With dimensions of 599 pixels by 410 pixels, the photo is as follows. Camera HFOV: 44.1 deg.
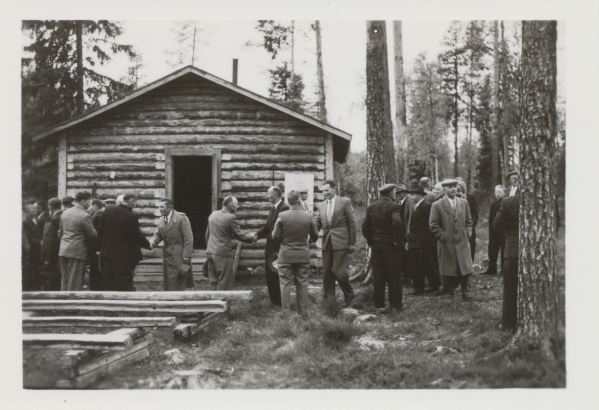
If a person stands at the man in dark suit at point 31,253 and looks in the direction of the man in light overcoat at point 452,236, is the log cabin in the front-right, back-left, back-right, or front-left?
front-left

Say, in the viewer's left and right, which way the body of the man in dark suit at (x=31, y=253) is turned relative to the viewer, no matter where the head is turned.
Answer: facing to the right of the viewer

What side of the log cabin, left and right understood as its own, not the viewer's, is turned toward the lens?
front

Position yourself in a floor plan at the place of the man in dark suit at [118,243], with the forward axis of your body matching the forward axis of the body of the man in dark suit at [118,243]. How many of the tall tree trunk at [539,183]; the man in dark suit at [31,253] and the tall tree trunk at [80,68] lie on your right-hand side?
1

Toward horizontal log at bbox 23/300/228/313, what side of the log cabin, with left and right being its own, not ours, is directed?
front

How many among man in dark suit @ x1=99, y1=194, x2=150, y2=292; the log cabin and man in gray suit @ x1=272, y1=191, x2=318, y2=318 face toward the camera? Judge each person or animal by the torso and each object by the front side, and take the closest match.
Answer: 1

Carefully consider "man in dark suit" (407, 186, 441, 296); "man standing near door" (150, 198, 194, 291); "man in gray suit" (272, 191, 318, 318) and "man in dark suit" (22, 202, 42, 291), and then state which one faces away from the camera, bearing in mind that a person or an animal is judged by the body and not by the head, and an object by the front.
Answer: "man in gray suit" (272, 191, 318, 318)

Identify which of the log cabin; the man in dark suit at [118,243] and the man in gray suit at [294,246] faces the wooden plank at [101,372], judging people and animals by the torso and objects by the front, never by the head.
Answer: the log cabin

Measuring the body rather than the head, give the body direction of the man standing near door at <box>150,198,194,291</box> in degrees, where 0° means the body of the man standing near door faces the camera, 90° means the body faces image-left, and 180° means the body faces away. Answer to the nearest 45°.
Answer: approximately 45°

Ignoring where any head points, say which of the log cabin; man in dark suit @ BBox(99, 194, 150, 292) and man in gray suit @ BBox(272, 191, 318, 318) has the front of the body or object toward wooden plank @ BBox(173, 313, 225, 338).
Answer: the log cabin

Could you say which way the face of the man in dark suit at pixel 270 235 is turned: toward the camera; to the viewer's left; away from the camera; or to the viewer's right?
to the viewer's left

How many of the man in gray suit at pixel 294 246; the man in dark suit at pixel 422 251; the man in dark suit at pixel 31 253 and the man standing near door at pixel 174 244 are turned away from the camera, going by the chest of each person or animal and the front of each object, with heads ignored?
1

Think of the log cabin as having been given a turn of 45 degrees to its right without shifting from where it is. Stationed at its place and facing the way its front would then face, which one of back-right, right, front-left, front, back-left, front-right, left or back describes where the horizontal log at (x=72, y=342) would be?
front-left

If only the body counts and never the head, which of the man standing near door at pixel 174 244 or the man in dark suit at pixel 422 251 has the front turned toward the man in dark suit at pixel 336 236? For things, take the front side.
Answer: the man in dark suit at pixel 422 251

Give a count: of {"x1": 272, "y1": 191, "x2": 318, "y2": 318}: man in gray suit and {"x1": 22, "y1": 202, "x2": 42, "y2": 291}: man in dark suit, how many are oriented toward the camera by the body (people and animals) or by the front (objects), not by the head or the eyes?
1
